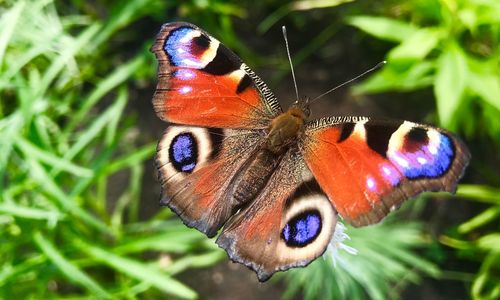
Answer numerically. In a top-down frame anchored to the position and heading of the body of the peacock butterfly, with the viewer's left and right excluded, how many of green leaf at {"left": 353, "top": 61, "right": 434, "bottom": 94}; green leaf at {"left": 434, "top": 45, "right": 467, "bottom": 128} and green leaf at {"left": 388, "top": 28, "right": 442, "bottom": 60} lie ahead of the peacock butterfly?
3

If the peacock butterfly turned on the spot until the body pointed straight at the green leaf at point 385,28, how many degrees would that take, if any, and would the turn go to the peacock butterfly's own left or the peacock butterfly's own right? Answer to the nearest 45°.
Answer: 0° — it already faces it

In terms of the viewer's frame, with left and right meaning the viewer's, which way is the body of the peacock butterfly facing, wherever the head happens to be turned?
facing away from the viewer and to the right of the viewer

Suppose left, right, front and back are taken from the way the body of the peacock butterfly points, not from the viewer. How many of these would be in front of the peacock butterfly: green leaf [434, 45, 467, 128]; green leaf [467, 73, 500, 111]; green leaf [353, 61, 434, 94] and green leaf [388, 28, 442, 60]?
4

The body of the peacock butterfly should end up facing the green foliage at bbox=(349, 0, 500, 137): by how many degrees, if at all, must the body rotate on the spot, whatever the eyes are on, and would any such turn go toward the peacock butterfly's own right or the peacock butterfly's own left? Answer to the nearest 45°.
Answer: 0° — it already faces it

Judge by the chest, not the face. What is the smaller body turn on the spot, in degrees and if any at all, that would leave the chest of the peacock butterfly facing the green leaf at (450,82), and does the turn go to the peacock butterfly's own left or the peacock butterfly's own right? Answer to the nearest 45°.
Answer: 0° — it already faces it

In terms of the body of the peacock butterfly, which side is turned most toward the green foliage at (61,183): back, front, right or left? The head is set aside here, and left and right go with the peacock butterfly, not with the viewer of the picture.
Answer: left
